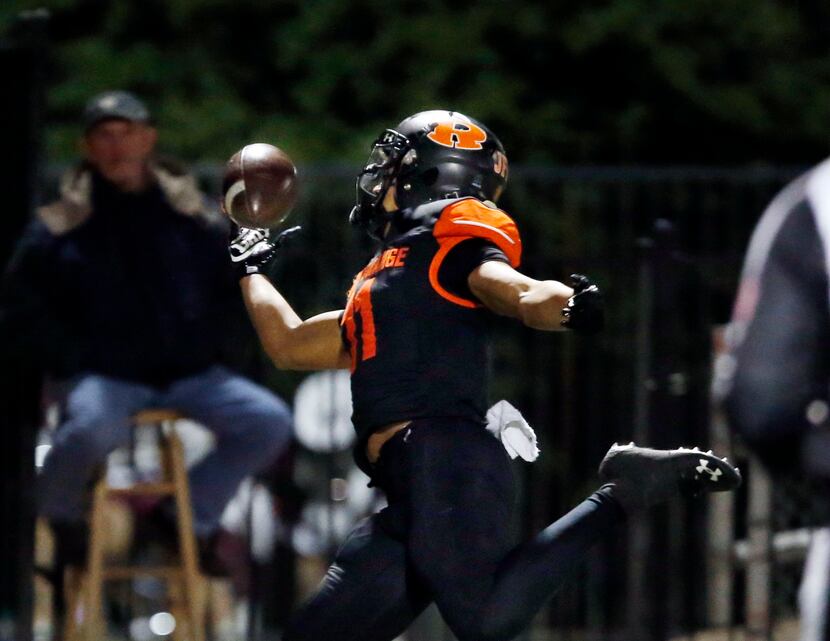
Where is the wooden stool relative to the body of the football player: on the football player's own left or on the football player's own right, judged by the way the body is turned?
on the football player's own right

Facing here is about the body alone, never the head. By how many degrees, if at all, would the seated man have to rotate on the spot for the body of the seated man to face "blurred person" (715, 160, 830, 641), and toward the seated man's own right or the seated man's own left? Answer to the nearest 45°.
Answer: approximately 45° to the seated man's own left

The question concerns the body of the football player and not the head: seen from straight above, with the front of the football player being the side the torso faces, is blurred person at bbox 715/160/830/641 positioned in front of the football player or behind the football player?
behind

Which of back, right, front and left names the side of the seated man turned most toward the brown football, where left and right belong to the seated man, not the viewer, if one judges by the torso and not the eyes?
front

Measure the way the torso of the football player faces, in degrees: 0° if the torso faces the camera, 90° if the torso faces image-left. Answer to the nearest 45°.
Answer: approximately 90°

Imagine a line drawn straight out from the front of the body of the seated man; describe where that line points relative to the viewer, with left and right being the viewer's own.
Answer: facing the viewer

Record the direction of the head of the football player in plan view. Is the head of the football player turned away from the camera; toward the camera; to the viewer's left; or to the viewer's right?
to the viewer's left
